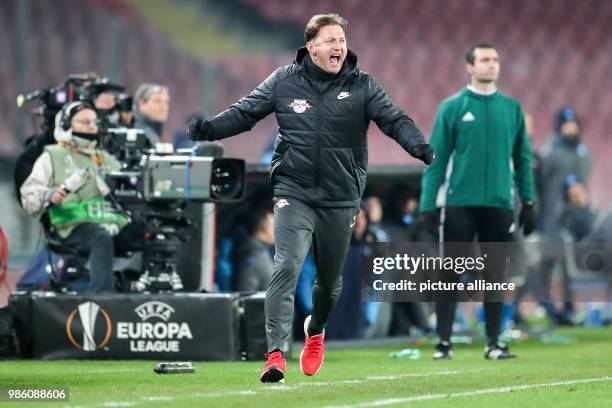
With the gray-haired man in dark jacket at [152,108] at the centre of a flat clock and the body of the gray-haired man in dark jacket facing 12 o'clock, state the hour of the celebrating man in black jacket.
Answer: The celebrating man in black jacket is roughly at 1 o'clock from the gray-haired man in dark jacket.

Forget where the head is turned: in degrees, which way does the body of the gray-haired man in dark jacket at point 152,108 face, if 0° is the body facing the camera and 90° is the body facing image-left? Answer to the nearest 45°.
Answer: approximately 315°

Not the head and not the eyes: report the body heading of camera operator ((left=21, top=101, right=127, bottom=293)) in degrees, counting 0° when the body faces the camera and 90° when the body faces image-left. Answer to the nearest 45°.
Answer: approximately 315°

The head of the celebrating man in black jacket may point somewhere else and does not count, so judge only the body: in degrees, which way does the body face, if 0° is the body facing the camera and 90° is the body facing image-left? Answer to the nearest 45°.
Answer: approximately 0°
